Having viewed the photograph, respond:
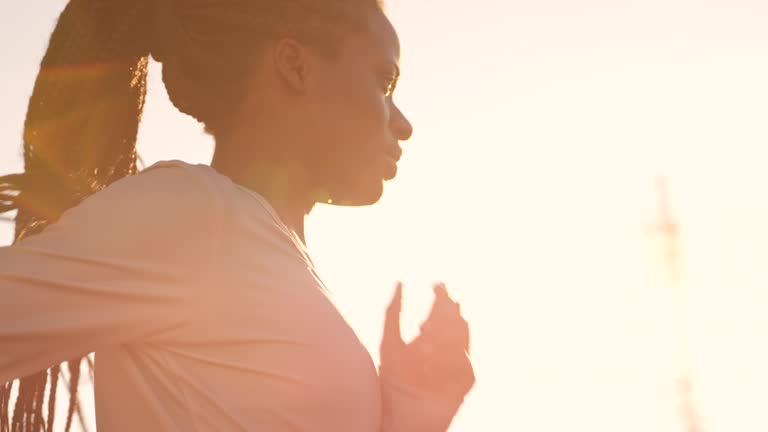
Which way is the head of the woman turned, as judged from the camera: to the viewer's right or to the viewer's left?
to the viewer's right

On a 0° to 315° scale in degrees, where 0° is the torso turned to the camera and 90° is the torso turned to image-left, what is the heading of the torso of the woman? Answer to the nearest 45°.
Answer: approximately 270°
